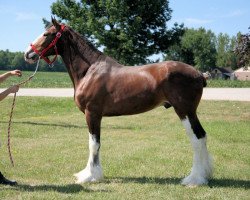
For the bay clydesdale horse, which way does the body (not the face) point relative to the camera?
to the viewer's left

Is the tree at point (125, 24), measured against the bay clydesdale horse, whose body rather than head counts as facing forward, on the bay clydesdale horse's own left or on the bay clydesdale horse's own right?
on the bay clydesdale horse's own right

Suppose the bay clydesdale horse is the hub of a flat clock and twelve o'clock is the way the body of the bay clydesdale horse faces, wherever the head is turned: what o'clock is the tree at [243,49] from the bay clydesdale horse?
The tree is roughly at 4 o'clock from the bay clydesdale horse.
